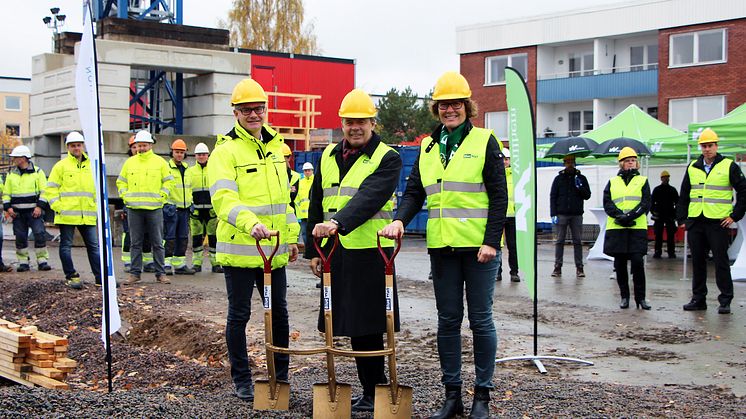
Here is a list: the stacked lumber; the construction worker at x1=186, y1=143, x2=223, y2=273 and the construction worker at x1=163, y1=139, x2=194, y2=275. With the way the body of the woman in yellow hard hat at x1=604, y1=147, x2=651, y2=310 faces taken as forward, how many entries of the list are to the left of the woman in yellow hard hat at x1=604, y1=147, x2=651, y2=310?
0

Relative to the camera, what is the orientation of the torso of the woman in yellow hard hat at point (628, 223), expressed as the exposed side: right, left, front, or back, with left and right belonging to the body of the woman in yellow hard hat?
front

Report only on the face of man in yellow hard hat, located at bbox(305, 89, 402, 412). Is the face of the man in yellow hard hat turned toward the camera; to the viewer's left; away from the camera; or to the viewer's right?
toward the camera

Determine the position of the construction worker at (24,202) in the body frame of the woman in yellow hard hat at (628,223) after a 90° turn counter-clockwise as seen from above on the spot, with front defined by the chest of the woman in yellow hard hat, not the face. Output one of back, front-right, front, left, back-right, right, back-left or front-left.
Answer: back

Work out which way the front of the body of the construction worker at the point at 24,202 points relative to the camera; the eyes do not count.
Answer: toward the camera

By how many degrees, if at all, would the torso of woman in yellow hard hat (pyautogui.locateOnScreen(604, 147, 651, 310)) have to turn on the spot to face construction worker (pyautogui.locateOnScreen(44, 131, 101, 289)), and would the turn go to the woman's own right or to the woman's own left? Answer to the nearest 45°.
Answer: approximately 90° to the woman's own right

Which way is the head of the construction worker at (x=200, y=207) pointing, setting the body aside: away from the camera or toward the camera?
toward the camera

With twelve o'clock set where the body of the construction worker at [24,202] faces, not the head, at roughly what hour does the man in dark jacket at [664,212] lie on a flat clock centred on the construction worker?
The man in dark jacket is roughly at 9 o'clock from the construction worker.

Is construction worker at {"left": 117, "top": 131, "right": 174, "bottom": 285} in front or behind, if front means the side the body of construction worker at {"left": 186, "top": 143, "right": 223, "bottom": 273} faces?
in front

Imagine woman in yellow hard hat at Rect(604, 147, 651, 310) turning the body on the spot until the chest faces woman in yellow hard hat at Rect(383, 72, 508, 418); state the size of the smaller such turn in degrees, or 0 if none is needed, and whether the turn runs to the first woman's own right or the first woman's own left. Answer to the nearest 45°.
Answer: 0° — they already face them

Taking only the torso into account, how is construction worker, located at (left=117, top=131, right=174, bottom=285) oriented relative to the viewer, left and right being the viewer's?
facing the viewer

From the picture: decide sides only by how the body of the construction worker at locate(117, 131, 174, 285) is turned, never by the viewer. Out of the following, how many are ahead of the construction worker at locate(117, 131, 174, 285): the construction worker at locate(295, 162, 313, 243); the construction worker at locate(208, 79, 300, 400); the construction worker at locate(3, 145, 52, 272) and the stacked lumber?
2

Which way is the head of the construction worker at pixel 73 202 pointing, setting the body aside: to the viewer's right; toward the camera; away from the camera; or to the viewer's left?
toward the camera

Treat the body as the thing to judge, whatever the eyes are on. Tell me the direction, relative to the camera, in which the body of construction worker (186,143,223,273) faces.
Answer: toward the camera

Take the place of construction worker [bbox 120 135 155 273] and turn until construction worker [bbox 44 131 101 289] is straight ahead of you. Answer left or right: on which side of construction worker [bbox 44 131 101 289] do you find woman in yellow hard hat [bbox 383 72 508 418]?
left

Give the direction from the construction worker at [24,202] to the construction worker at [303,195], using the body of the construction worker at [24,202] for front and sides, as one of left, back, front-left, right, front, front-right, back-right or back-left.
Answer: left

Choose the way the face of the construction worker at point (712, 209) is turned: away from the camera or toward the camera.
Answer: toward the camera

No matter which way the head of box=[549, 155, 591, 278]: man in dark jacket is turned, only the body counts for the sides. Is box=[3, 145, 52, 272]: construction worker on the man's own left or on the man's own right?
on the man's own right

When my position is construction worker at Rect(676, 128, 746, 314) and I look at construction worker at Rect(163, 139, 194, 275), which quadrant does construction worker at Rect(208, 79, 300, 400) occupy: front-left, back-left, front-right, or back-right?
front-left

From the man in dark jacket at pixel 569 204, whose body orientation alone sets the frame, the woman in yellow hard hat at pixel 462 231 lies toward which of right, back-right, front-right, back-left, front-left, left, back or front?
front

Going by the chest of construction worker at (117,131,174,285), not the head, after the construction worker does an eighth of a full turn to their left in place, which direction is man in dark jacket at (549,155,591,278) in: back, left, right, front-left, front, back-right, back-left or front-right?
front-left
